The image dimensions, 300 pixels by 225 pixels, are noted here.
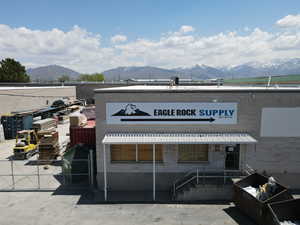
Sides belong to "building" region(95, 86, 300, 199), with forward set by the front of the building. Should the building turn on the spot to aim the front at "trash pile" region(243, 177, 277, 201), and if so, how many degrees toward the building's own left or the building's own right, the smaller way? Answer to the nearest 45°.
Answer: approximately 45° to the building's own left

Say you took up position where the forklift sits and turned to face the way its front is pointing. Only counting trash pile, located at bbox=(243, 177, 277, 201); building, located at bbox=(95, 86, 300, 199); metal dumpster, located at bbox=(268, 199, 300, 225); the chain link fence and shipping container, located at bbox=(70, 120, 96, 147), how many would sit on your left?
0

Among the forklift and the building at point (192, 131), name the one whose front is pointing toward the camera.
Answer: the building

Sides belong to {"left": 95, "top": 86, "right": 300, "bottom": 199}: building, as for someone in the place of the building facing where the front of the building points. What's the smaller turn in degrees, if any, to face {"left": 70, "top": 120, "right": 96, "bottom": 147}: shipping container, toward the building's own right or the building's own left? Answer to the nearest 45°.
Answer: approximately 90° to the building's own right

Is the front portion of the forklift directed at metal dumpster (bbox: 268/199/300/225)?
no

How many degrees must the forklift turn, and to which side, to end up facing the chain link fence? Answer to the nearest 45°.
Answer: approximately 135° to its right

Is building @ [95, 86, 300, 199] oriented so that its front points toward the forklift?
no

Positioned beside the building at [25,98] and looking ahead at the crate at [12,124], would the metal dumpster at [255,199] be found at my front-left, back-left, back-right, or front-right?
front-left

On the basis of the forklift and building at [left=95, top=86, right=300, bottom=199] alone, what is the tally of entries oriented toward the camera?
1

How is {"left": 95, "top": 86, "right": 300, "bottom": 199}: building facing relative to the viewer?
toward the camera

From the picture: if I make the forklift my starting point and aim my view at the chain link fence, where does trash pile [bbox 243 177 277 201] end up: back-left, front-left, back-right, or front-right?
front-left
